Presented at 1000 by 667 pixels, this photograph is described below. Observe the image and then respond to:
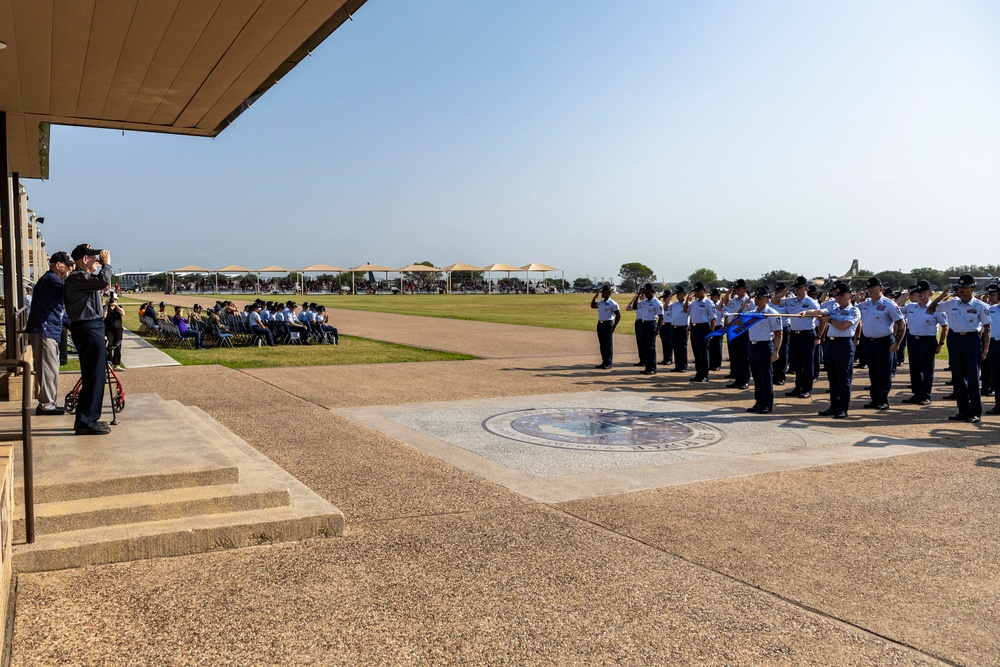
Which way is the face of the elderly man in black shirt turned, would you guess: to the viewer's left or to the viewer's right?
to the viewer's right

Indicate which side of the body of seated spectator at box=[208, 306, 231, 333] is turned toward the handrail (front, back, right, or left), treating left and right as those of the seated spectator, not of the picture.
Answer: right

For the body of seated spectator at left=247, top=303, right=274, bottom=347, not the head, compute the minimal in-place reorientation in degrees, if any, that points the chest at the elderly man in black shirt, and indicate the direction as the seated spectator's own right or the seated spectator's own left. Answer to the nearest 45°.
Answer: approximately 90° to the seated spectator's own right

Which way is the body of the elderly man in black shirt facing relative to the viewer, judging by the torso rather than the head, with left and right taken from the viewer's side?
facing to the right of the viewer

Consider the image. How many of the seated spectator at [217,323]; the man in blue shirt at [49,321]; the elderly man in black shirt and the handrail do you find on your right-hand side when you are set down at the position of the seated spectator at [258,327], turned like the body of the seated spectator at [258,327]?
3

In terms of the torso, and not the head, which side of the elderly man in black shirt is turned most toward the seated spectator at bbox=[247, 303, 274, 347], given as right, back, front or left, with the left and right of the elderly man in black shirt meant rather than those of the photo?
left

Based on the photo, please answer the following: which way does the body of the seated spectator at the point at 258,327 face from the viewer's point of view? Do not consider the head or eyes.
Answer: to the viewer's right

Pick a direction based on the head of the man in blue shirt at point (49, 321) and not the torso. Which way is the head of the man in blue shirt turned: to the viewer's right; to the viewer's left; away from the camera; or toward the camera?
to the viewer's right

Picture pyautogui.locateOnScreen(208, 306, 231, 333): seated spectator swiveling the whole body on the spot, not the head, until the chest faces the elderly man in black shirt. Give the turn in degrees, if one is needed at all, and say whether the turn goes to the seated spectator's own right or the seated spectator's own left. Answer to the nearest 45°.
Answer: approximately 90° to the seated spectator's own right

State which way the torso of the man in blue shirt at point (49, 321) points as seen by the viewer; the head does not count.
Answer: to the viewer's right

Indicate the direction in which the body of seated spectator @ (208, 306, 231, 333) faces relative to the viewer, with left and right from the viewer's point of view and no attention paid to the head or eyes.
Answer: facing to the right of the viewer

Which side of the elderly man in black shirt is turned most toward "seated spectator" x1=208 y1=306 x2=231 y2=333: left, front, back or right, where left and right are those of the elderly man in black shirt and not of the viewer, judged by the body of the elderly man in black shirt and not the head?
left
